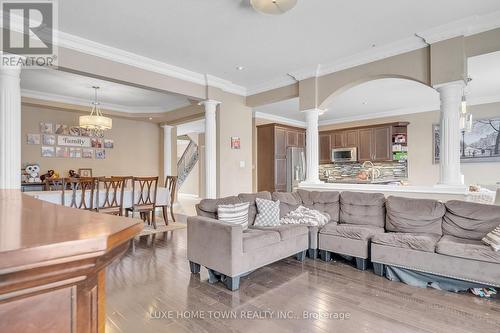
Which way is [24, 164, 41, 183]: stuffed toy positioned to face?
toward the camera

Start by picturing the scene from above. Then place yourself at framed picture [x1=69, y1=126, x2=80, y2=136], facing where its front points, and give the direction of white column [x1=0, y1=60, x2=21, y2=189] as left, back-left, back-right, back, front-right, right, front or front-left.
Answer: front

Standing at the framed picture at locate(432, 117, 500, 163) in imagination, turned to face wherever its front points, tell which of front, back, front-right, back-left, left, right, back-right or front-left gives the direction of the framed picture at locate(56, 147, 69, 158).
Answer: front-right

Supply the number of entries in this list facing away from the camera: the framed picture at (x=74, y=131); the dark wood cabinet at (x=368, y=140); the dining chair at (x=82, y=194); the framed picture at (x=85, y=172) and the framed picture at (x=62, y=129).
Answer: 1

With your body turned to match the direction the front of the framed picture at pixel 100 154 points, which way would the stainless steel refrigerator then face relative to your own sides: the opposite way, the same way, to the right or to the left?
the same way

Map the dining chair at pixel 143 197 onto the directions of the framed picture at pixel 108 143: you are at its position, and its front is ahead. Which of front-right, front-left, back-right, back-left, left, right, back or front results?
front

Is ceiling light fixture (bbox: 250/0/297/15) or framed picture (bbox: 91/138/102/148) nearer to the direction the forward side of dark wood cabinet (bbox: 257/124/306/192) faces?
the ceiling light fixture

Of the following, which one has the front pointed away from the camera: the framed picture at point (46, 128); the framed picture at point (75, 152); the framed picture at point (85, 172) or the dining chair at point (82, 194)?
the dining chair

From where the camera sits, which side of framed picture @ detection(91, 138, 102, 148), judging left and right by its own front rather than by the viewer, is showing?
front

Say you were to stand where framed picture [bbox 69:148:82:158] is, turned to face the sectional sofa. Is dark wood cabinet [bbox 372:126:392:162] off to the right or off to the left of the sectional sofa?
left

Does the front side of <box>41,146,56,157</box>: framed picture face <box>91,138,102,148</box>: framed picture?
no

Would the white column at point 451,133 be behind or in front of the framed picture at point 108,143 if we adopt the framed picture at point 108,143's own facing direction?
in front

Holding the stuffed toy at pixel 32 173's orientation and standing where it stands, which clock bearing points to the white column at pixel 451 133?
The white column is roughly at 11 o'clock from the stuffed toy.

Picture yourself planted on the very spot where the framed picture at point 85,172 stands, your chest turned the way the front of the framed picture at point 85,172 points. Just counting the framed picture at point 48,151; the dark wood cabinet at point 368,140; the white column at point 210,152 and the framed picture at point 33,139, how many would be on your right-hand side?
2

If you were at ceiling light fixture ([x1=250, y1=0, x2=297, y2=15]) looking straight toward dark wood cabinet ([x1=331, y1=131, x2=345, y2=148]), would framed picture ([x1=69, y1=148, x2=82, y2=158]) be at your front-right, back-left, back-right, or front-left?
front-left

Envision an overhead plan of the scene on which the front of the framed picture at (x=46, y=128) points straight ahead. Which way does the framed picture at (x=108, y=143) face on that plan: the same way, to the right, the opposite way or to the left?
the same way

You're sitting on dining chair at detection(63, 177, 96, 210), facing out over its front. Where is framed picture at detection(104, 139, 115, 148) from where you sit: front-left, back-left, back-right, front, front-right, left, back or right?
front

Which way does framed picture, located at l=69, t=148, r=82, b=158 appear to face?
toward the camera

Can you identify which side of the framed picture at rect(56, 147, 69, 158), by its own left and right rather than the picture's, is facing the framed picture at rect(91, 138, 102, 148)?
left

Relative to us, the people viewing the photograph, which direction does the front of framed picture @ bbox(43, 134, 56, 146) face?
facing the viewer

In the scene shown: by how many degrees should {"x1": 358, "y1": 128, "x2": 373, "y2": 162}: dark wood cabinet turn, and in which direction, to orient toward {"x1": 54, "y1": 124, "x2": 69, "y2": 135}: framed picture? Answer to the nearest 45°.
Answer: approximately 45° to its right
